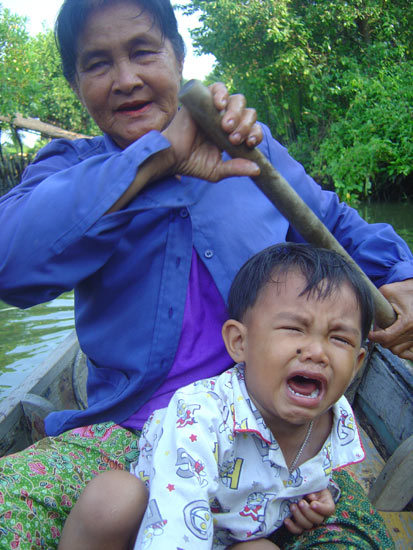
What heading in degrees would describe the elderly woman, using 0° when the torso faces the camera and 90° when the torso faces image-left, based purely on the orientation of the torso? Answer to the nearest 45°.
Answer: approximately 0°
